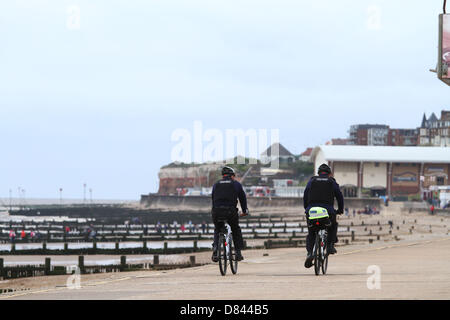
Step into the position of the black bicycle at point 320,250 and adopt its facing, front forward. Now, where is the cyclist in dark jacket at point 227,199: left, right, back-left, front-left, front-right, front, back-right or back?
left

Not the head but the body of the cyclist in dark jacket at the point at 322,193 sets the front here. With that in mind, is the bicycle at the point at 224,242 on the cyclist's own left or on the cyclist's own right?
on the cyclist's own left

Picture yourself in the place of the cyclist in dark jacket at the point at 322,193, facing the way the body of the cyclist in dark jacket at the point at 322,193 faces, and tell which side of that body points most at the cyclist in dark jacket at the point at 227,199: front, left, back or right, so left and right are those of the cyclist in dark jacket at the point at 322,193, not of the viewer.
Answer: left

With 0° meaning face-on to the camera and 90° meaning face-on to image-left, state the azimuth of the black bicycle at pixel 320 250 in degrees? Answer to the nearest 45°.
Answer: approximately 180°

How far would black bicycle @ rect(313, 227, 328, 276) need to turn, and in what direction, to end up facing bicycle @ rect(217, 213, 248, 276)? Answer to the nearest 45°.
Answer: approximately 90° to its left

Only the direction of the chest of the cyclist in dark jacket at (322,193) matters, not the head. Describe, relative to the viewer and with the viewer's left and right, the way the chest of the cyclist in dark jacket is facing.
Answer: facing away from the viewer
